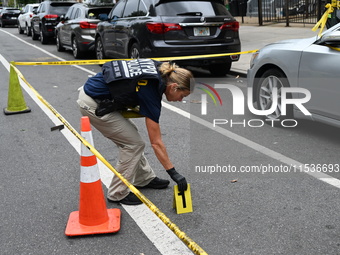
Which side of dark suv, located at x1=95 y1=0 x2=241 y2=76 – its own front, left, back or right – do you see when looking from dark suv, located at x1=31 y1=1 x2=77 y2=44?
front

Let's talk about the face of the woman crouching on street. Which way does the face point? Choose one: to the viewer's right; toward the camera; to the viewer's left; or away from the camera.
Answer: to the viewer's right

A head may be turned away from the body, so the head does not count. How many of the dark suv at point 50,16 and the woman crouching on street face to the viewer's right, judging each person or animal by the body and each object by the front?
1

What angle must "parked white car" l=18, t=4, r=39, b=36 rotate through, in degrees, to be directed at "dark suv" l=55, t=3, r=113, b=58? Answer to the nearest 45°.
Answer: approximately 135° to its left

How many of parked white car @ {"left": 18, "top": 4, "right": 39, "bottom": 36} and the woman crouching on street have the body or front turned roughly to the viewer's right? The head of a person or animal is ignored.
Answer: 1

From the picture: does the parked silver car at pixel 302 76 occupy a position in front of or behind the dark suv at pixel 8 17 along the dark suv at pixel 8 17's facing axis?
behind

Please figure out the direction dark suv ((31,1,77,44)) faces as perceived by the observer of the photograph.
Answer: facing away from the viewer and to the left of the viewer

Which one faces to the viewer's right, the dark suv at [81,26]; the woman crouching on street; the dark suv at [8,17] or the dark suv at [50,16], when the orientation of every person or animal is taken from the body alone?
the woman crouching on street

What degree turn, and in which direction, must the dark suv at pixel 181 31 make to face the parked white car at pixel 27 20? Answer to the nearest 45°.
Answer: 0° — it already faces it

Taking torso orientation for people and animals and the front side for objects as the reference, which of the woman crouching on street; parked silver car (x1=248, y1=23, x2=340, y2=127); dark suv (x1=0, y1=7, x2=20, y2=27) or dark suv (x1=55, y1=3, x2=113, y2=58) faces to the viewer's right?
the woman crouching on street

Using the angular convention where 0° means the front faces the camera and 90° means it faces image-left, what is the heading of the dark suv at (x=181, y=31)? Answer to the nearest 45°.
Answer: approximately 135°

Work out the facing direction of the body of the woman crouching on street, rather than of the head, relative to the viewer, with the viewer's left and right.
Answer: facing to the right of the viewer

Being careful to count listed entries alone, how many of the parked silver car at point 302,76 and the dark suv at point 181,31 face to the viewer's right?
0
